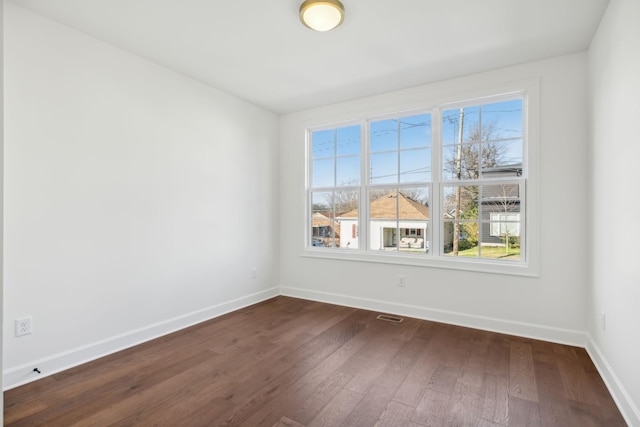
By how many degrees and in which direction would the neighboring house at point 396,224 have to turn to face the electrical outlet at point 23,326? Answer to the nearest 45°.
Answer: approximately 45° to its right

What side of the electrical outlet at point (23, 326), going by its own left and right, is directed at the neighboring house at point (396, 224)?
left

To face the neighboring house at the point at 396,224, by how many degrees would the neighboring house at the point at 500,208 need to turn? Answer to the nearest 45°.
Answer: approximately 90° to its right

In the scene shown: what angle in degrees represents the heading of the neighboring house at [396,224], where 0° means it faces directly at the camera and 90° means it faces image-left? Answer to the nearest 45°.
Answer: approximately 0°

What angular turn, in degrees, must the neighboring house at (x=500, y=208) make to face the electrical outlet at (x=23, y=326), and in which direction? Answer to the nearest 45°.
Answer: approximately 45° to its right

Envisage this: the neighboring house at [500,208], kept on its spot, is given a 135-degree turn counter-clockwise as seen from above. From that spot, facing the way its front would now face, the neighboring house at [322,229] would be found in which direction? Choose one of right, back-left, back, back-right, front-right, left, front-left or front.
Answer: back-left

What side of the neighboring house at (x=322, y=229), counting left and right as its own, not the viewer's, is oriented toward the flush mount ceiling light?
front

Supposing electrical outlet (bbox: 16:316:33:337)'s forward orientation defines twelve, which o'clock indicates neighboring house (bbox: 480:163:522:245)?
The neighboring house is roughly at 10 o'clock from the electrical outlet.

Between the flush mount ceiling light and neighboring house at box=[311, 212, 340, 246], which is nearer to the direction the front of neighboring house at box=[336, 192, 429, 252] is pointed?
the flush mount ceiling light

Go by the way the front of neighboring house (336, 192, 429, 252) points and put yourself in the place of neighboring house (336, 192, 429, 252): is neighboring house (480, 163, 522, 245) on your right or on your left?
on your left
